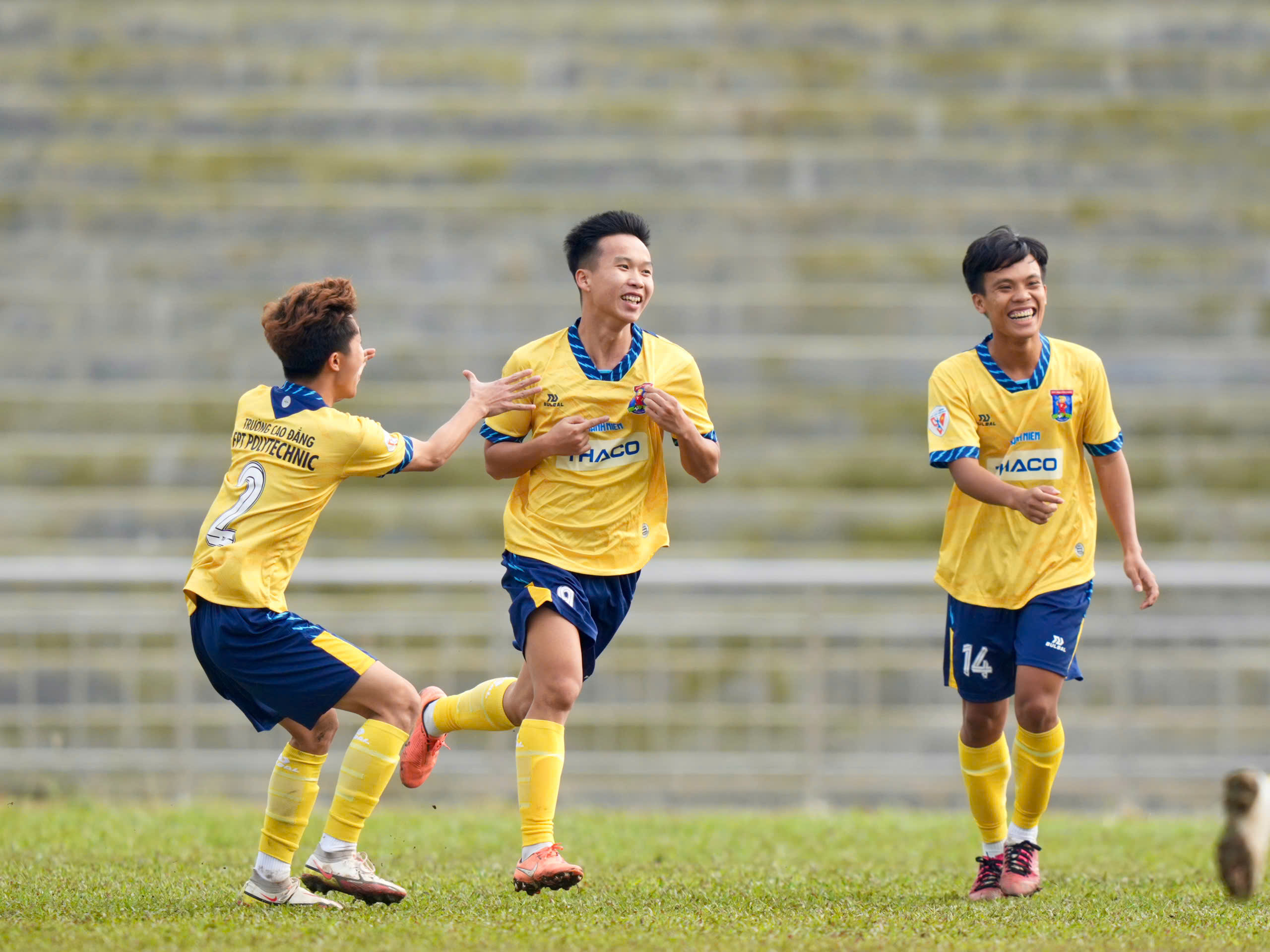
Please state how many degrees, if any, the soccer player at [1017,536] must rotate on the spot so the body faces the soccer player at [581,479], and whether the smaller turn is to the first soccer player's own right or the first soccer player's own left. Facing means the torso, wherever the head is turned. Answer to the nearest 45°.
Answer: approximately 90° to the first soccer player's own right

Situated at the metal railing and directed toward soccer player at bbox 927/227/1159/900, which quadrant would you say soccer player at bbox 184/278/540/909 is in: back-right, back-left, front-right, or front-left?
front-right

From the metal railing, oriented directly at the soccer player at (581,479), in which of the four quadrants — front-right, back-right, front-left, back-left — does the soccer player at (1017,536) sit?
front-left

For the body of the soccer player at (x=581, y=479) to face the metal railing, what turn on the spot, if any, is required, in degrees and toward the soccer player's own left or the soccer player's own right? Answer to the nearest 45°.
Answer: approximately 135° to the soccer player's own left

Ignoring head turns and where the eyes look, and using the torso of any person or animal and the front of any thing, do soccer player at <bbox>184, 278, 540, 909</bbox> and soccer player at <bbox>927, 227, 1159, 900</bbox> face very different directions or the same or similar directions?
very different directions

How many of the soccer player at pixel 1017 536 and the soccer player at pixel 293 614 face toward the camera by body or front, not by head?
1

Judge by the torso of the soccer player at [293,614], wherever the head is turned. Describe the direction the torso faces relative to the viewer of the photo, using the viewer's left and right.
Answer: facing away from the viewer and to the right of the viewer

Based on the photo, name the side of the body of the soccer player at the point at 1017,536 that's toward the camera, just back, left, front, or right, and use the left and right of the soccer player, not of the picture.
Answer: front

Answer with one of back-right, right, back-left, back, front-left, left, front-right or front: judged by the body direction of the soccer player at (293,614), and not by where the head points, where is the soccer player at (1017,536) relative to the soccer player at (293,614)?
front-right

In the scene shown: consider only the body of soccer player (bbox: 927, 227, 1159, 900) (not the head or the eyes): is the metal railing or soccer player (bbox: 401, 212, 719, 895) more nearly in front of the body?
the soccer player

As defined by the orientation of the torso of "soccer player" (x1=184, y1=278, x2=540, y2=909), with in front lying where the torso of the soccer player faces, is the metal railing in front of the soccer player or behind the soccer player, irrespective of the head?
in front

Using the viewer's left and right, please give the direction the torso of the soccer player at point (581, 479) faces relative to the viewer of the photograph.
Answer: facing the viewer and to the right of the viewer

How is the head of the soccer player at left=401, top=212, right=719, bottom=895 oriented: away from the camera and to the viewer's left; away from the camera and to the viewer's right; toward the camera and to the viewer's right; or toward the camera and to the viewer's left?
toward the camera and to the viewer's right

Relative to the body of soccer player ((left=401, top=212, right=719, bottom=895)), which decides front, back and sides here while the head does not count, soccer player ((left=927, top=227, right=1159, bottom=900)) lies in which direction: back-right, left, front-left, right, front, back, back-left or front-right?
front-left
